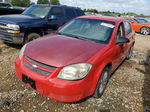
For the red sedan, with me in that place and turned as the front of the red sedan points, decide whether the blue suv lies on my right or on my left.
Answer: on my right

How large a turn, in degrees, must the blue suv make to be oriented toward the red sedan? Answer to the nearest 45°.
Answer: approximately 45° to its left

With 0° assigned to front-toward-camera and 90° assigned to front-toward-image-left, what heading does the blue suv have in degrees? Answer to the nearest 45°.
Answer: approximately 45°

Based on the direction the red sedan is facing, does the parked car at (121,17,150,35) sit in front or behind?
behind

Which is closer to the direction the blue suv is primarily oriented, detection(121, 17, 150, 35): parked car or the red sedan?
the red sedan

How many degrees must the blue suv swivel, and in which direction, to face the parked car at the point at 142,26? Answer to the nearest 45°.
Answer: approximately 180°

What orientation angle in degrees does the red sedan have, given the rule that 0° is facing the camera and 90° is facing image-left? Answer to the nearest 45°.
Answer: approximately 45°

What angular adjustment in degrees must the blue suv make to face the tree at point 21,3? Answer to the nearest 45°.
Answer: approximately 135° to its right
